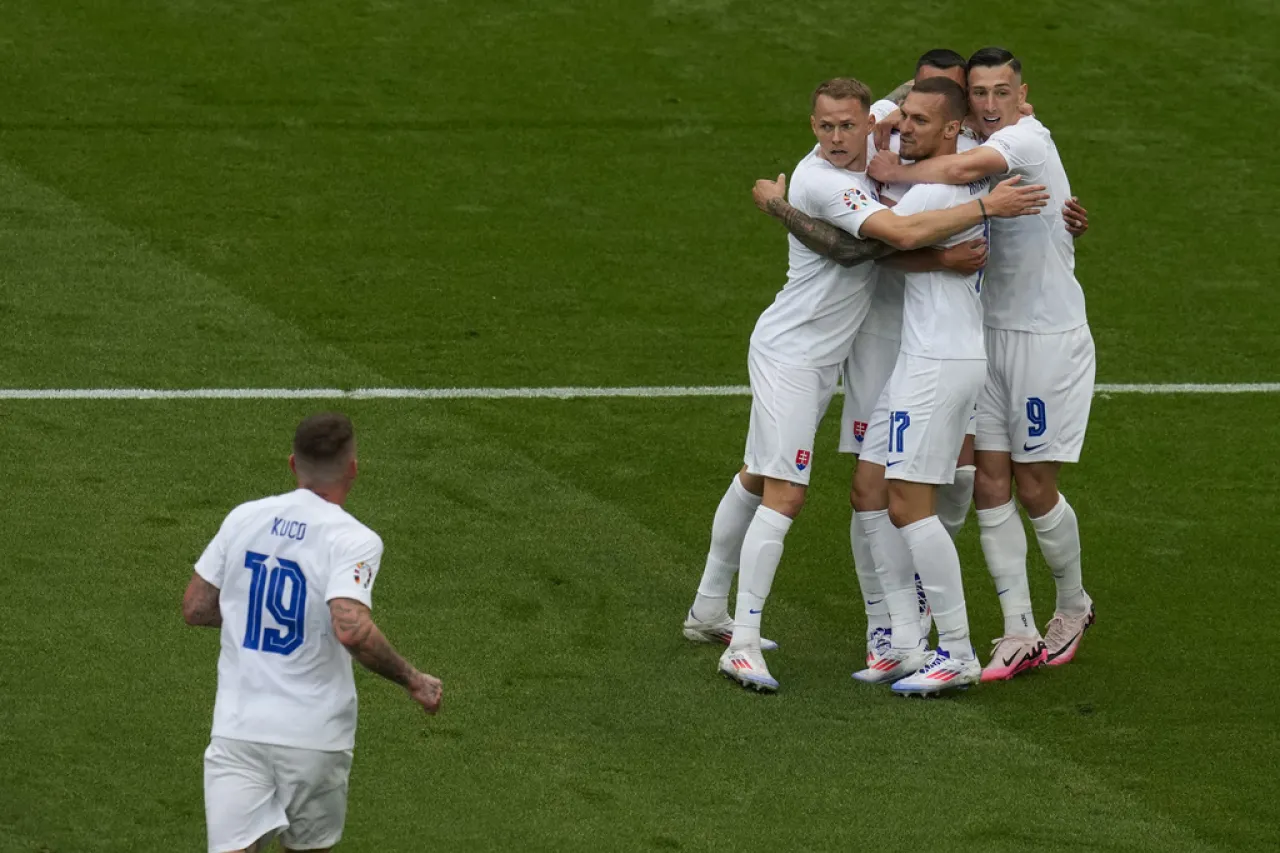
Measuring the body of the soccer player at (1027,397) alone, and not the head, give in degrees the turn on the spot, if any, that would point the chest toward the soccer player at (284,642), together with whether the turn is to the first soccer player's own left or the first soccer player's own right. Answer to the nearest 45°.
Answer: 0° — they already face them

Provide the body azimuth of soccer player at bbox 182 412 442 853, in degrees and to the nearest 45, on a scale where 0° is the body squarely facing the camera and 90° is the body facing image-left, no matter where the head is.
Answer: approximately 225°

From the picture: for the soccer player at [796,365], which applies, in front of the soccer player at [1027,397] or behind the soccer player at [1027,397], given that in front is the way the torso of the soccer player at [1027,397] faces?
in front

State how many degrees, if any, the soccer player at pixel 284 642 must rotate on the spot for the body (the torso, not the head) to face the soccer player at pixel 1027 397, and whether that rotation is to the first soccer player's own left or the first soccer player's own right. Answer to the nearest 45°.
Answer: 0° — they already face them

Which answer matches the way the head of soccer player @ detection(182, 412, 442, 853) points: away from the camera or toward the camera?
away from the camera

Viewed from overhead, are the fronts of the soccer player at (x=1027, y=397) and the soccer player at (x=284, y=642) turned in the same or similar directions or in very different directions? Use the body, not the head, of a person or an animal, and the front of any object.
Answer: very different directions

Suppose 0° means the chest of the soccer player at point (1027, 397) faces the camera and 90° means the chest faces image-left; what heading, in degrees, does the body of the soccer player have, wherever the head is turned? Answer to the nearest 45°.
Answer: approximately 45°
